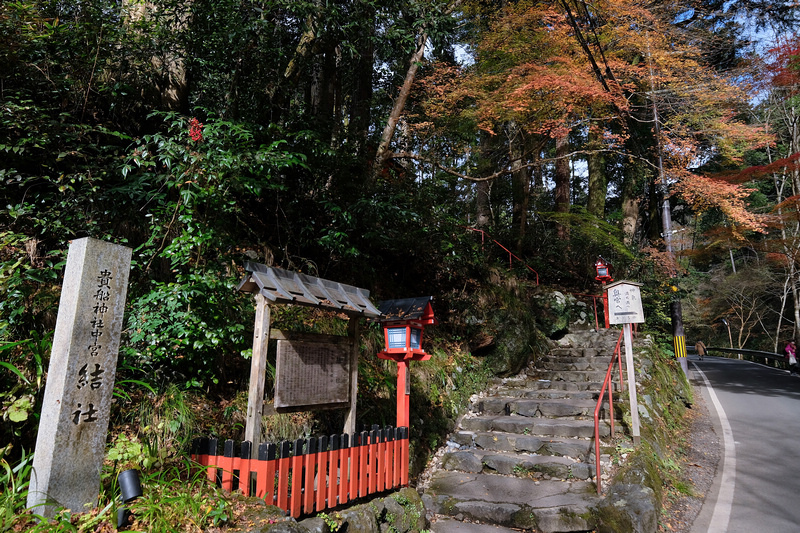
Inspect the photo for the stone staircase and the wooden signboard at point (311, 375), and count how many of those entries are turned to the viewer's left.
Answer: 0

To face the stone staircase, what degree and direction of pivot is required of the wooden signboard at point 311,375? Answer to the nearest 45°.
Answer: approximately 90° to its left

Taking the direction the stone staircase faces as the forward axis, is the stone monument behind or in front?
in front

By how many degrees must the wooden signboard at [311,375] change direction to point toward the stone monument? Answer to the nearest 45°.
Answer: approximately 90° to its right

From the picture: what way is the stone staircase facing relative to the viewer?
toward the camera

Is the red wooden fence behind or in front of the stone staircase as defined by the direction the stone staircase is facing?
in front

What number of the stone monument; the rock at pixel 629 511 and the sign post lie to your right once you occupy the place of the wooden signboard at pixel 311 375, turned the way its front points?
1

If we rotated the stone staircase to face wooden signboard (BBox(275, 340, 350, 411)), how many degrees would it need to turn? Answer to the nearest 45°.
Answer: approximately 45° to its right

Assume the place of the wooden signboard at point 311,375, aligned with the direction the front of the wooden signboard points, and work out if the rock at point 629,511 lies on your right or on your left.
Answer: on your left
